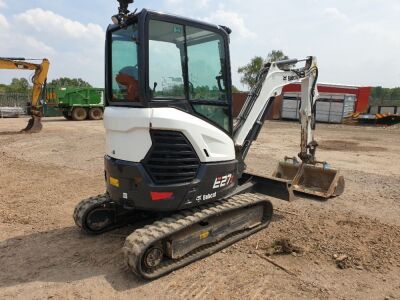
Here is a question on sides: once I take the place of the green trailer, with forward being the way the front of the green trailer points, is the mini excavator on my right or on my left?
on my left

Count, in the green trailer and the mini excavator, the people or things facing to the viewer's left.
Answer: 1

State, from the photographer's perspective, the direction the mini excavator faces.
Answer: facing away from the viewer and to the right of the viewer

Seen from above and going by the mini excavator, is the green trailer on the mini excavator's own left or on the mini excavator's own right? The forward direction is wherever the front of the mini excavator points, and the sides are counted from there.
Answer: on the mini excavator's own left

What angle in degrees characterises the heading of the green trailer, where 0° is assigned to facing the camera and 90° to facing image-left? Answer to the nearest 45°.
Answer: approximately 90°

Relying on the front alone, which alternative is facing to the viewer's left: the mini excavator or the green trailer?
the green trailer

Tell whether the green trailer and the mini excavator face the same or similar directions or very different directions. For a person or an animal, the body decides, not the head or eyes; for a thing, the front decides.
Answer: very different directions
